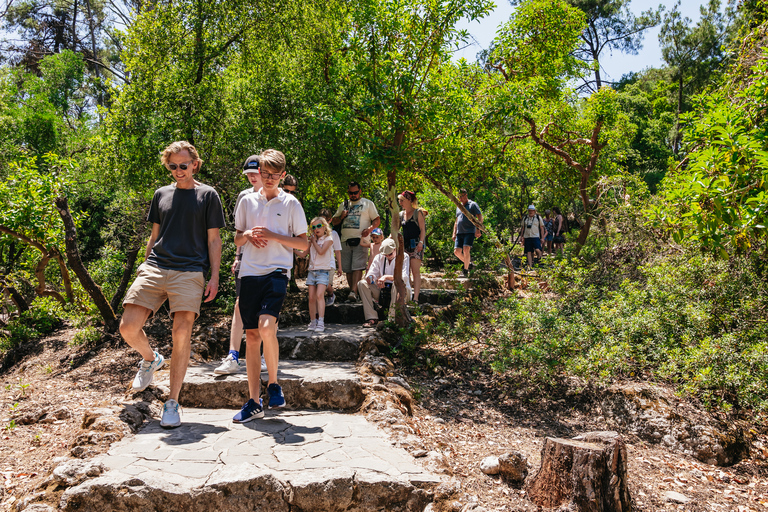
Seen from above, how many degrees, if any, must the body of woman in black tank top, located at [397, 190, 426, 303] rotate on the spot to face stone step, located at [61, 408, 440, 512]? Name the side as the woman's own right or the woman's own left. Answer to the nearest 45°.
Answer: approximately 45° to the woman's own left

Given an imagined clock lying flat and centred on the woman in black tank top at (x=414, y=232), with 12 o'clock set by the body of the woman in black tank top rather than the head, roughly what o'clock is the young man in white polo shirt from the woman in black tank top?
The young man in white polo shirt is roughly at 11 o'clock from the woman in black tank top.

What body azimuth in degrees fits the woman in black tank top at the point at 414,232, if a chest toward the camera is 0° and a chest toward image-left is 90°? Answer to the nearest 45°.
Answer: approximately 45°

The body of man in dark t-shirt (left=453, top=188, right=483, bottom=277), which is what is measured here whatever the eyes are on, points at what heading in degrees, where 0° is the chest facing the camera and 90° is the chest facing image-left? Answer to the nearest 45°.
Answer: approximately 45°

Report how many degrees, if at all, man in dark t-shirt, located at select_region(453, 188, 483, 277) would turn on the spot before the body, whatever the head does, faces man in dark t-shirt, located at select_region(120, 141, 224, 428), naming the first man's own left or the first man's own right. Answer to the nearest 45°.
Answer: approximately 45° to the first man's own left

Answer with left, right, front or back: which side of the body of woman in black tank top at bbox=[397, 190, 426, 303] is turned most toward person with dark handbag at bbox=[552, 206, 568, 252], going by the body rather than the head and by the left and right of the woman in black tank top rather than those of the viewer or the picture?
back

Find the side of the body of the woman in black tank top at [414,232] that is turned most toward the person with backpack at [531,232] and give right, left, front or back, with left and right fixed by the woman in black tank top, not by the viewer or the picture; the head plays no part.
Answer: back

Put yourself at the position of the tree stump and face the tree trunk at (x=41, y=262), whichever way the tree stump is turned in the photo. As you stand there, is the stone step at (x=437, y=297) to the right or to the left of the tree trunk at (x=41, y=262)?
right

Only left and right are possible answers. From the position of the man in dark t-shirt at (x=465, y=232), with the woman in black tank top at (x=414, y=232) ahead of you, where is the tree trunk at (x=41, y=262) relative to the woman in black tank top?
right
